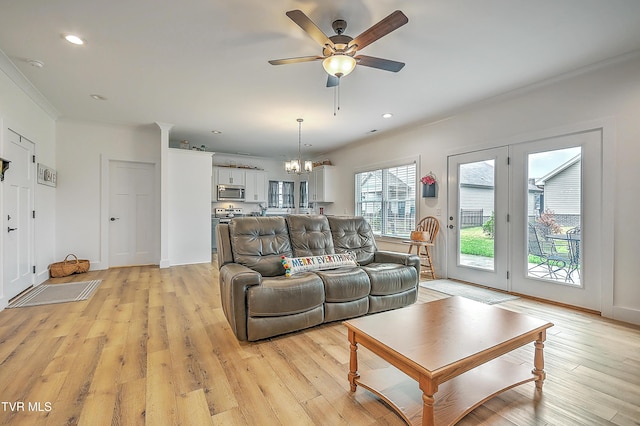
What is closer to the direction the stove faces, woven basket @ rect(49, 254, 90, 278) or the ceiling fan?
the ceiling fan

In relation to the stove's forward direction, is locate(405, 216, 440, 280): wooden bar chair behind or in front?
in front

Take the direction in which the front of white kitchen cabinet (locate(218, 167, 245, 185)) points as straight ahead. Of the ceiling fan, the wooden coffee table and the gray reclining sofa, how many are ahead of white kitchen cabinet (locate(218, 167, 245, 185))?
3

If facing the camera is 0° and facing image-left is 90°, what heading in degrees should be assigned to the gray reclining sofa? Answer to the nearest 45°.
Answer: approximately 315°

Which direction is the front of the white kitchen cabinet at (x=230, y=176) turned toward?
toward the camera

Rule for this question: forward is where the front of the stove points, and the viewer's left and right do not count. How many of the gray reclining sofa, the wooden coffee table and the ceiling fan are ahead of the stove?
3

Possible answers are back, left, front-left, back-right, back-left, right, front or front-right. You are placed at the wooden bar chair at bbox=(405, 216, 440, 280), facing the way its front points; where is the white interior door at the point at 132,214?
front-right

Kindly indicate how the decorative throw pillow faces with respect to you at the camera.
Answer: facing the viewer and to the right of the viewer

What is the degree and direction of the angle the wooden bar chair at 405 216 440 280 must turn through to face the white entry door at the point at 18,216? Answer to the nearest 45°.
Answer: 0° — it already faces it

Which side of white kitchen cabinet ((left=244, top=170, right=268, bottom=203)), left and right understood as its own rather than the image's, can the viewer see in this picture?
front

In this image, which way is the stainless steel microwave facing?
toward the camera

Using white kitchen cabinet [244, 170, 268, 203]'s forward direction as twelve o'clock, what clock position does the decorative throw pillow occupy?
The decorative throw pillow is roughly at 12 o'clock from the white kitchen cabinet.

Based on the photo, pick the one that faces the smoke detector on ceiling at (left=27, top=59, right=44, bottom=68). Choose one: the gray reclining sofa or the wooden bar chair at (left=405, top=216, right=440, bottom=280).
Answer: the wooden bar chair

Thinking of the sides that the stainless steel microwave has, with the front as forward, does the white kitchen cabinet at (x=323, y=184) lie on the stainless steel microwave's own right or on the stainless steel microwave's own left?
on the stainless steel microwave's own left

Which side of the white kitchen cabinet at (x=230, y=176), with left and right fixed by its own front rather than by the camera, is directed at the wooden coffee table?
front

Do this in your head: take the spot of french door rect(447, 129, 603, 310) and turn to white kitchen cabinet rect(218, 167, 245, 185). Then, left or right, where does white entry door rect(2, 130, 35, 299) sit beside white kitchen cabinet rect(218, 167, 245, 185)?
left

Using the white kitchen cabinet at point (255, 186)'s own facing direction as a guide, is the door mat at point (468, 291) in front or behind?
in front
